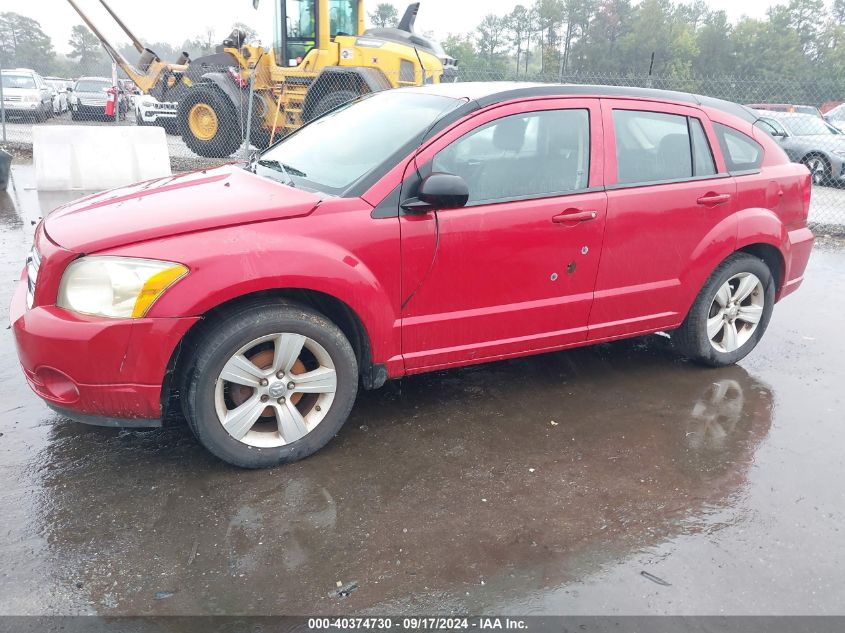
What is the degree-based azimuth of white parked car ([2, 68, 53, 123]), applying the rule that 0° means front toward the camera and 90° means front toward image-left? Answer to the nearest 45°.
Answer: approximately 0°

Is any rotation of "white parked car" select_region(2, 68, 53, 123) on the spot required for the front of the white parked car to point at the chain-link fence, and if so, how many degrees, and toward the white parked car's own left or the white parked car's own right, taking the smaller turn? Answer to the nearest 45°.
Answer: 0° — it already faces it

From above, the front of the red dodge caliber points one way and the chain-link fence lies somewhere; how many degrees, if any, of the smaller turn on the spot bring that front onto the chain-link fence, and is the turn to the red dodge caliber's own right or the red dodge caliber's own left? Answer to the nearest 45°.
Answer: approximately 135° to the red dodge caliber's own right

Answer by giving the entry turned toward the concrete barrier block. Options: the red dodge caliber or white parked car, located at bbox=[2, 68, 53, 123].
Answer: the white parked car

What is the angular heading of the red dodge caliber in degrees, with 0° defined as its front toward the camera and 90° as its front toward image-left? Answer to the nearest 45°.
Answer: approximately 45°

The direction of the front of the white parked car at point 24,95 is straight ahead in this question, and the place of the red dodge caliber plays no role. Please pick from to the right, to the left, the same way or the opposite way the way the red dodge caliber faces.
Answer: to the right
